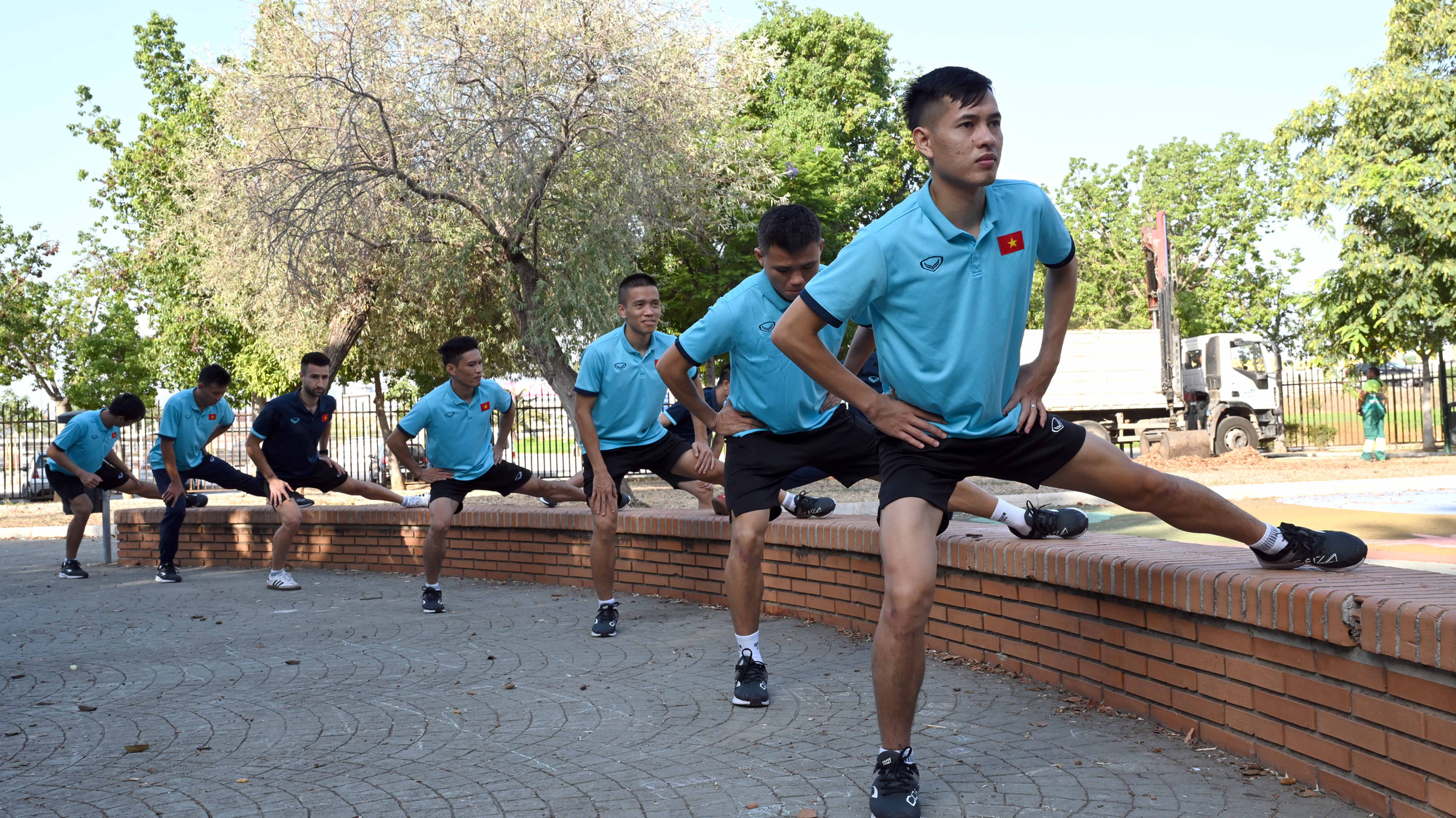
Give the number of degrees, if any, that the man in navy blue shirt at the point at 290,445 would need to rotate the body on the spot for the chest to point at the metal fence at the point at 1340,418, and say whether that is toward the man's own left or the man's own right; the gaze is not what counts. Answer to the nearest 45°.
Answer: approximately 90° to the man's own left

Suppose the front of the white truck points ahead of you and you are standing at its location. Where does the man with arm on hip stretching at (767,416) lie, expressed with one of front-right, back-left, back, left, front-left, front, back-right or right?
right

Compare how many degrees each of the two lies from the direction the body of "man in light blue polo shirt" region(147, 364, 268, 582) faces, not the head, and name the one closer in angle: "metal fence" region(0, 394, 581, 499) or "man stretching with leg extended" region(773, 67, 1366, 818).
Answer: the man stretching with leg extended

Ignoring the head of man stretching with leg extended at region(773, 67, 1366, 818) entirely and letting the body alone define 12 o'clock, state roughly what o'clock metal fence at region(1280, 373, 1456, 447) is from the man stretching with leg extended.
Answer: The metal fence is roughly at 8 o'clock from the man stretching with leg extended.

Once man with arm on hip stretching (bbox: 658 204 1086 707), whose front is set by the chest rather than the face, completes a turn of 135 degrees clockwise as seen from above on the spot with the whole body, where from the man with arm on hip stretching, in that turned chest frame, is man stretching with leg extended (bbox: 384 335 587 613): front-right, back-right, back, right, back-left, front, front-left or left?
front

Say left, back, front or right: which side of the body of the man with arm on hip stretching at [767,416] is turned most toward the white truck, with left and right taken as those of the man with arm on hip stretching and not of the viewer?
back

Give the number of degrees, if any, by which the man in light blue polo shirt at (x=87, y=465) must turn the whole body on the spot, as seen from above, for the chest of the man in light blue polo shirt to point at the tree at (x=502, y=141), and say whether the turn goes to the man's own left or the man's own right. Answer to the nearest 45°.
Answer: approximately 90° to the man's own left

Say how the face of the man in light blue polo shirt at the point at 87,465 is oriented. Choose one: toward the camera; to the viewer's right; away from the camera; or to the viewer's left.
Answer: to the viewer's right

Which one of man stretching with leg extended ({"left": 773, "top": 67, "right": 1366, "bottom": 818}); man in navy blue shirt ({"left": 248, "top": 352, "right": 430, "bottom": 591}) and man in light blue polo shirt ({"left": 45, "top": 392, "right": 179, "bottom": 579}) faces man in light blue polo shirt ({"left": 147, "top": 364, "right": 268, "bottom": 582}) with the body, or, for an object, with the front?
man in light blue polo shirt ({"left": 45, "top": 392, "right": 179, "bottom": 579})

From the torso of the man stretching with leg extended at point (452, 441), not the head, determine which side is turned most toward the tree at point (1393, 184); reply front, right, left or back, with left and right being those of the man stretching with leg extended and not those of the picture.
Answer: left

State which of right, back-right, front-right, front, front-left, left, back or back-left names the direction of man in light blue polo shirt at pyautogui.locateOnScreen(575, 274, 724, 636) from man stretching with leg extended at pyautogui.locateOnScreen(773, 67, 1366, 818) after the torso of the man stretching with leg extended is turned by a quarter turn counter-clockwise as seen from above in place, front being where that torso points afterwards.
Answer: left

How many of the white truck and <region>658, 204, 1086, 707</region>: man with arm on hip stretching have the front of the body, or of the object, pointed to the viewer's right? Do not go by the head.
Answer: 1

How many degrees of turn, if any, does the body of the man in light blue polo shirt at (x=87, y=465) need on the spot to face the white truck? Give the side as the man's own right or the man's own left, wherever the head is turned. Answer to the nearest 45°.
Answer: approximately 45° to the man's own left
